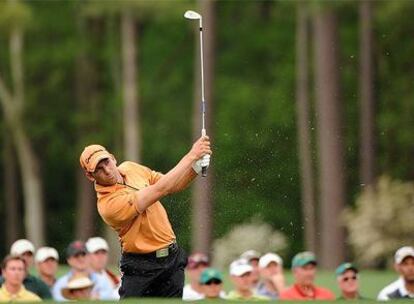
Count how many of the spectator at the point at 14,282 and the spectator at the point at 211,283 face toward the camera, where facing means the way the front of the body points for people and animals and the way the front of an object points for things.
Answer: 2

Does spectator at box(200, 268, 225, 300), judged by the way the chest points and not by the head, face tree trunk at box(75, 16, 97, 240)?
no

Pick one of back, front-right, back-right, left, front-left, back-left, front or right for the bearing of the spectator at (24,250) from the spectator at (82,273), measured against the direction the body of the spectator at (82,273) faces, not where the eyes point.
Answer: right

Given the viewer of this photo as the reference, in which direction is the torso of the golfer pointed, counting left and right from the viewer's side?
facing the viewer and to the right of the viewer

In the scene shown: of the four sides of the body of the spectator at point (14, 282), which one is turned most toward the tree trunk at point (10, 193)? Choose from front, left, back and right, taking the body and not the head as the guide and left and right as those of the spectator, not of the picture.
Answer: back

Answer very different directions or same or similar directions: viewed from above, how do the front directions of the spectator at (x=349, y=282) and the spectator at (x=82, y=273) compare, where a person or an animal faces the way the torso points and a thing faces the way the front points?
same or similar directions

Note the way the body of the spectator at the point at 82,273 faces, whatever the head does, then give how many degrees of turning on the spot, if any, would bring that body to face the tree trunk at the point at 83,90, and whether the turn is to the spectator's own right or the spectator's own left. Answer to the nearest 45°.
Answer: approximately 180°

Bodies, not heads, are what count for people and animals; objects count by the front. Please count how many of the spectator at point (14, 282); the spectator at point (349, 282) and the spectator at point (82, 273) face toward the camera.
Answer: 3

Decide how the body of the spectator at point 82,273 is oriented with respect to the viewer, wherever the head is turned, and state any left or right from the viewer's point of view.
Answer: facing the viewer

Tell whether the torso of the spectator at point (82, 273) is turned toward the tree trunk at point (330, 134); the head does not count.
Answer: no

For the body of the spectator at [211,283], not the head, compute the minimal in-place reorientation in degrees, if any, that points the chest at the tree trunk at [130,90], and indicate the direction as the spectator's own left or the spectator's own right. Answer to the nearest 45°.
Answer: approximately 180°

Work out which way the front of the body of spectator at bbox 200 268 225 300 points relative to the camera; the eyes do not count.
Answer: toward the camera

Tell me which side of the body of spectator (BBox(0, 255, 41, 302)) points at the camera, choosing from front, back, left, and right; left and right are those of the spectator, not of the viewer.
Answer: front

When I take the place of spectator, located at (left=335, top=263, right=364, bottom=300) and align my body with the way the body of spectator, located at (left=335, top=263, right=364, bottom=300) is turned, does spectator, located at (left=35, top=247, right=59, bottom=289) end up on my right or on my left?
on my right

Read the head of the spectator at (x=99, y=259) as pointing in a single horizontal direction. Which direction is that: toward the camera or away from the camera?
toward the camera

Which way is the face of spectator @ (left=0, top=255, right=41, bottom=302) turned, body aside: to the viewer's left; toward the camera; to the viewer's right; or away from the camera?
toward the camera

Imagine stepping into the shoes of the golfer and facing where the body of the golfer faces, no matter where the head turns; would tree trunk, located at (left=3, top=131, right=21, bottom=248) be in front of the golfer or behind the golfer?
behind
